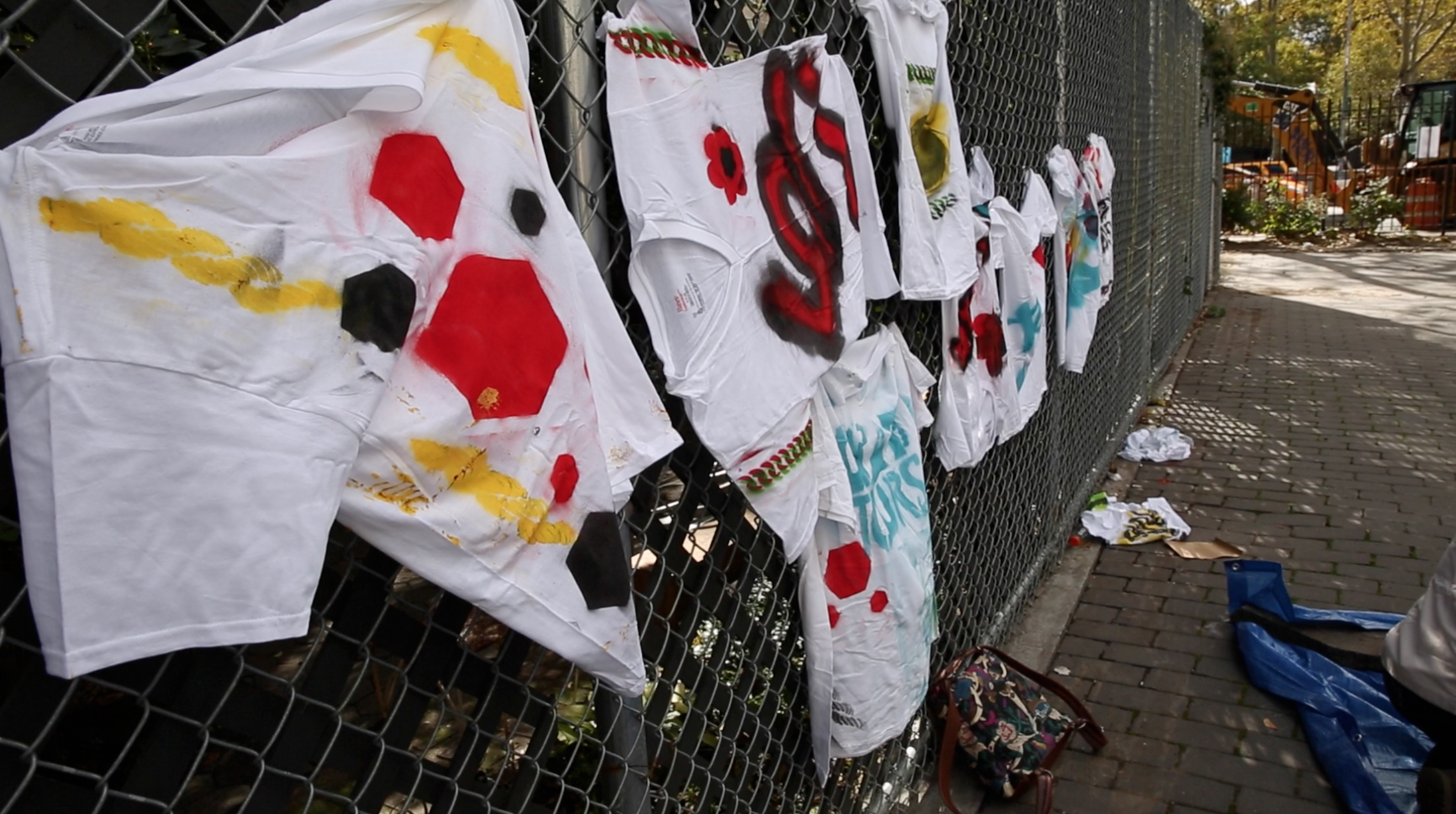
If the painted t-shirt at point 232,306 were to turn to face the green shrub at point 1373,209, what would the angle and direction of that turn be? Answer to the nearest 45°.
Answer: approximately 90° to its left

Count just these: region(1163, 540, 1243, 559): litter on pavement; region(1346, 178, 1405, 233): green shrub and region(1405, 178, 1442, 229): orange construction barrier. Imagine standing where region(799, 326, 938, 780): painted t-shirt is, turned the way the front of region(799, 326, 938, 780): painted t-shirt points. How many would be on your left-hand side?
3

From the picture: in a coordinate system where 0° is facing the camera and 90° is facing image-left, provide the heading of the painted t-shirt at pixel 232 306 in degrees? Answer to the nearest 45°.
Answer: approximately 315°

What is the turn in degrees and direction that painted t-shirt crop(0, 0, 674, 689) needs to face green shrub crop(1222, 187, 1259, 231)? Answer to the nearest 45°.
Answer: approximately 90° to its left

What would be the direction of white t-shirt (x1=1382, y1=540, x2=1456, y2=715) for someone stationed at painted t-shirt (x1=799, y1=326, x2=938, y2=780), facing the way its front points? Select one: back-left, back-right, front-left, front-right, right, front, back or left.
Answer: front-left

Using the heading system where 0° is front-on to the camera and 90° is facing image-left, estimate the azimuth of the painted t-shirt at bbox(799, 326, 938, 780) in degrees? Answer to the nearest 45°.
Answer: approximately 315°

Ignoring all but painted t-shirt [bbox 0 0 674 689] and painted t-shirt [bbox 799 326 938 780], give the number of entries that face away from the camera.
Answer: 0

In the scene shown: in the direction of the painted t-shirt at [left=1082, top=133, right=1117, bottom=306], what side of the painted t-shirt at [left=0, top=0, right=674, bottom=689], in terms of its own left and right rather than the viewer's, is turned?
left

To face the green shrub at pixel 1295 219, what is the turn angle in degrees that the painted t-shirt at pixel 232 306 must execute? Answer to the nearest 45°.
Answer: approximately 90° to its left
